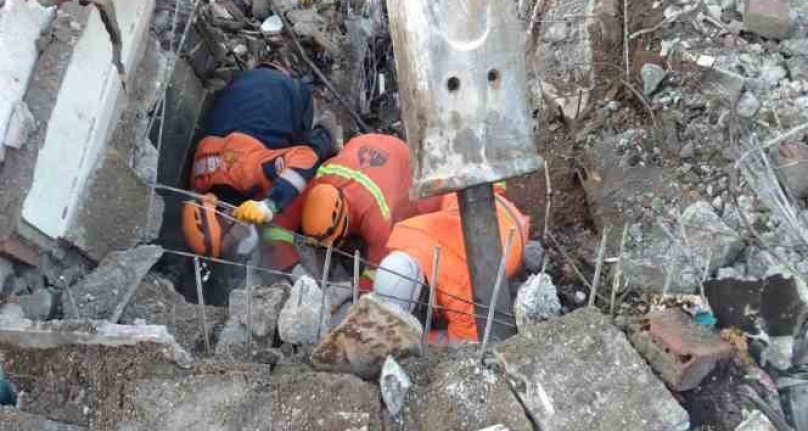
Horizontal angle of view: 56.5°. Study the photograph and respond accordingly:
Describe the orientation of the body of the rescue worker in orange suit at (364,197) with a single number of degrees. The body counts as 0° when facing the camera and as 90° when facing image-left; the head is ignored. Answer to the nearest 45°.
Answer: approximately 45°

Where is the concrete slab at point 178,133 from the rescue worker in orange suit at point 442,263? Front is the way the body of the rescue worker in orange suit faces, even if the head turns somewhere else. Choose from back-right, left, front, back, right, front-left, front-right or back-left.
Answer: right

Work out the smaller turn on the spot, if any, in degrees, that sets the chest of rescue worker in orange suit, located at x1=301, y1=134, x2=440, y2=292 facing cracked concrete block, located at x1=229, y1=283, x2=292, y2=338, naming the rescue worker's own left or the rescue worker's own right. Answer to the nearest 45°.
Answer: approximately 45° to the rescue worker's own left

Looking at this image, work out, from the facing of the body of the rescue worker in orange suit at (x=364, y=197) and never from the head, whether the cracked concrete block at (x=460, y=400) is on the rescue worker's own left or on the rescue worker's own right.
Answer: on the rescue worker's own left

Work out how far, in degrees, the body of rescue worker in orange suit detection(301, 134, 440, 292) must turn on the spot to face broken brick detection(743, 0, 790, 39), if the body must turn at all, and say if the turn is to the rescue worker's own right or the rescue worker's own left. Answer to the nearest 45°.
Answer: approximately 135° to the rescue worker's own left

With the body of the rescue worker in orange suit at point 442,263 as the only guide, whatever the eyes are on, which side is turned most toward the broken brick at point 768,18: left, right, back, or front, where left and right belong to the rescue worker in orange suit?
back
